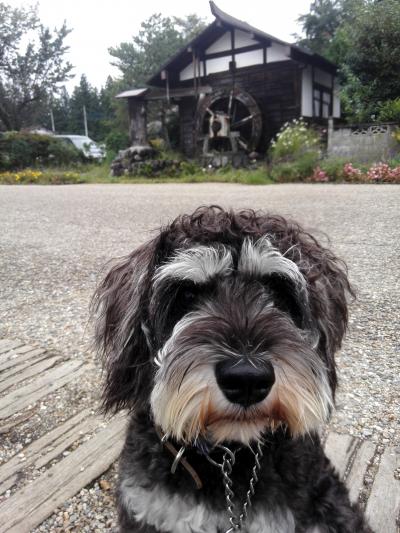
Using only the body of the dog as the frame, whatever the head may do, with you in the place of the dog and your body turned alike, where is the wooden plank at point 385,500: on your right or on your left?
on your left

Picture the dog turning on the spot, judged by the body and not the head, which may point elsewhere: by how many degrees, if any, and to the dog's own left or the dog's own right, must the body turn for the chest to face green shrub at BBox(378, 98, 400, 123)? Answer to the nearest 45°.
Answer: approximately 180°

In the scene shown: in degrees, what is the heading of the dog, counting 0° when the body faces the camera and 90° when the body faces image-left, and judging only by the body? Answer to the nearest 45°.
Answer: approximately 0°

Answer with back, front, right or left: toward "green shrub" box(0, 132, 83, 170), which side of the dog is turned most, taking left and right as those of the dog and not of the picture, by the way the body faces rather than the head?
back

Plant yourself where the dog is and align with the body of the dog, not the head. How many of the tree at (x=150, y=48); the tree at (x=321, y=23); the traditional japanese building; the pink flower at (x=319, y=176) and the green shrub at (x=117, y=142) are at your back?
5

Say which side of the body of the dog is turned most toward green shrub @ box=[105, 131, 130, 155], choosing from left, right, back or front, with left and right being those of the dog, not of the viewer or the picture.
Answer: back

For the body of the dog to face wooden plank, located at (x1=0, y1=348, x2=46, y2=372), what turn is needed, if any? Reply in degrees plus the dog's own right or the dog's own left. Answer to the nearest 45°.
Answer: approximately 135° to the dog's own right

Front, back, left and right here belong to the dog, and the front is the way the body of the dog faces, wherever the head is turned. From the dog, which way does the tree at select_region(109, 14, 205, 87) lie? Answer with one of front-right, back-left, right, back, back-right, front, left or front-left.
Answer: back

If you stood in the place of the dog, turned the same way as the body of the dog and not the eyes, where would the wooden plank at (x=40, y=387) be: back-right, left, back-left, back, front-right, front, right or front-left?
back-right

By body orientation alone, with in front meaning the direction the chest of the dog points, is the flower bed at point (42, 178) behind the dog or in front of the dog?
behind

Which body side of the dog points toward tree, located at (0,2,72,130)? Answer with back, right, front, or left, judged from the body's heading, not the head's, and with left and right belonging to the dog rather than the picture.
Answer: back

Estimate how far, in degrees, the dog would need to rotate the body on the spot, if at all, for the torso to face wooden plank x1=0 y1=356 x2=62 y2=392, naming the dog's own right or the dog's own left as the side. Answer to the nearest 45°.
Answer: approximately 135° to the dog's own right

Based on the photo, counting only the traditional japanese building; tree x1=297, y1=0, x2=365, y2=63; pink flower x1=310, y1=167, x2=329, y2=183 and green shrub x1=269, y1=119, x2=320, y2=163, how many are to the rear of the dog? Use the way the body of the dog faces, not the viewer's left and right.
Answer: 4

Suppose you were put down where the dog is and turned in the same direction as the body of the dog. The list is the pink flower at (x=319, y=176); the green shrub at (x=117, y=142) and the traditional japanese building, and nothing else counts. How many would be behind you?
3

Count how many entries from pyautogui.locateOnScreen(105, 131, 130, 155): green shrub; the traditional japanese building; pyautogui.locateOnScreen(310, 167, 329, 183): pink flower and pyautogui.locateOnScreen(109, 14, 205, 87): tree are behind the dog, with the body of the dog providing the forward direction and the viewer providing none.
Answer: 4

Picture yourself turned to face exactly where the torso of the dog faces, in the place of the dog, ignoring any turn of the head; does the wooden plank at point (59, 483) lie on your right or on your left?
on your right
